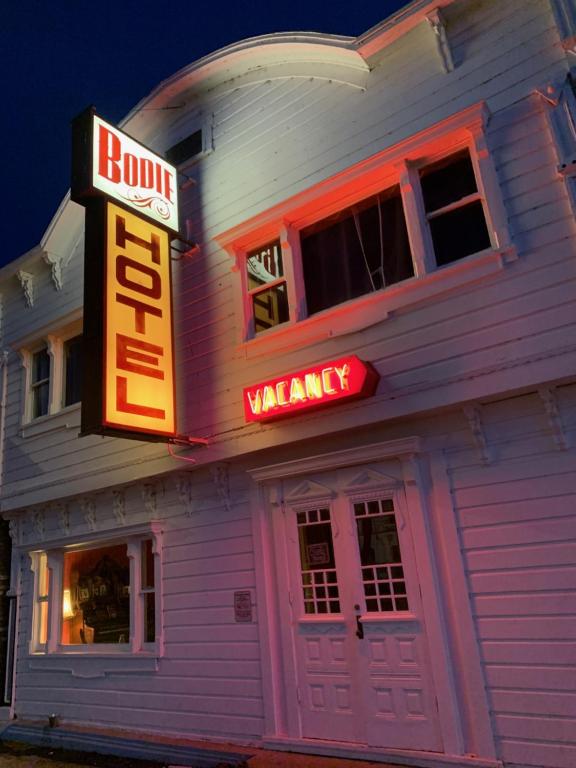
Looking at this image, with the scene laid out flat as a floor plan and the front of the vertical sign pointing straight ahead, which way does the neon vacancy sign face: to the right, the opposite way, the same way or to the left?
to the right

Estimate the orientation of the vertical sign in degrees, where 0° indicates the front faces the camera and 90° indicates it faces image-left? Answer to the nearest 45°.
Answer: approximately 315°

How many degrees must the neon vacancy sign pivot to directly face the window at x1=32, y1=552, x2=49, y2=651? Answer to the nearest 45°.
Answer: approximately 90° to its right

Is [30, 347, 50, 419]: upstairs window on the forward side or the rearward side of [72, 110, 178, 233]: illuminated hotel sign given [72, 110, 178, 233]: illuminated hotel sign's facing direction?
on the rearward side

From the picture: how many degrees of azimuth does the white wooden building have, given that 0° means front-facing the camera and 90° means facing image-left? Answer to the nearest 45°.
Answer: approximately 45°
